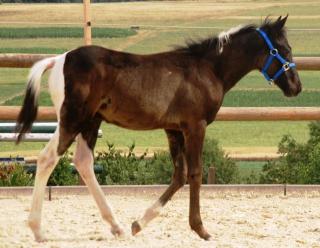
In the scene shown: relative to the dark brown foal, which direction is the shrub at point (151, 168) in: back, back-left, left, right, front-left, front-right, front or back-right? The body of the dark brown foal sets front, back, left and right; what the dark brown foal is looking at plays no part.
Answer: left

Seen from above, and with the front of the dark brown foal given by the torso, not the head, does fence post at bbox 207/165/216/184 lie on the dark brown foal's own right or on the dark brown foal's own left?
on the dark brown foal's own left

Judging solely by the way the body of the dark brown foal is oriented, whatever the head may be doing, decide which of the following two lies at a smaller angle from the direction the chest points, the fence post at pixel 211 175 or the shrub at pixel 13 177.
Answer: the fence post

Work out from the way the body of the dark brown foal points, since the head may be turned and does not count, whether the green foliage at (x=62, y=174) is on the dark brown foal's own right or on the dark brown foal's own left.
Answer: on the dark brown foal's own left

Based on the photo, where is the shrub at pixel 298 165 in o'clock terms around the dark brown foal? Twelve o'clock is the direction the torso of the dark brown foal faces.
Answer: The shrub is roughly at 10 o'clock from the dark brown foal.

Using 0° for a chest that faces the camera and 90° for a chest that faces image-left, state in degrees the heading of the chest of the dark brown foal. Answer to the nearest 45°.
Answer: approximately 270°
